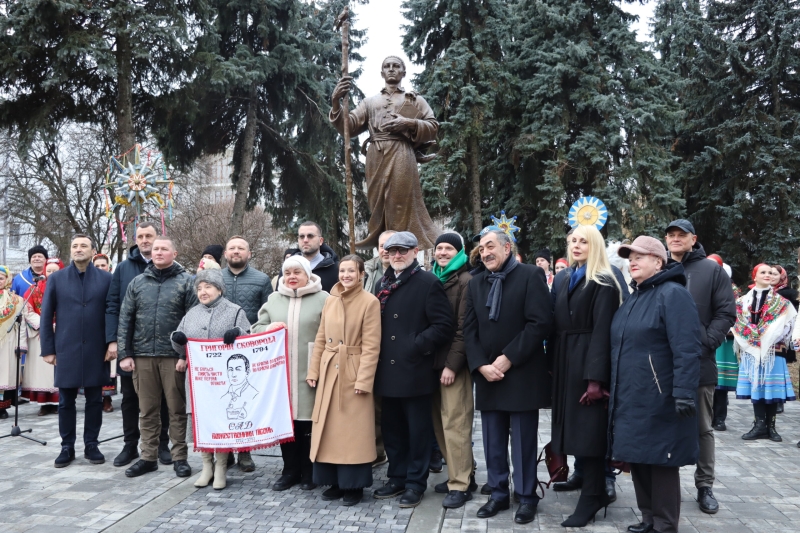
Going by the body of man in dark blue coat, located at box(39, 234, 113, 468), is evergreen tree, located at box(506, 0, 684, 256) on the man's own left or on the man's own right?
on the man's own left

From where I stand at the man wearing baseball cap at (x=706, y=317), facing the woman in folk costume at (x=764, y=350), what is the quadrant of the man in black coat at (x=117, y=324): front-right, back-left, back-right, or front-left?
back-left

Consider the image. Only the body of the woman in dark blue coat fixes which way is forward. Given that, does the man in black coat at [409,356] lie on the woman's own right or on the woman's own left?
on the woman's own right

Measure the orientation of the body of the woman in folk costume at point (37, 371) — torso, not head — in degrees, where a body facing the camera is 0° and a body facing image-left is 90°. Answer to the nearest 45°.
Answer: approximately 315°

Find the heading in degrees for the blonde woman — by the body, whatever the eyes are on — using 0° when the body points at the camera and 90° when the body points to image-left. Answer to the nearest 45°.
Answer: approximately 45°

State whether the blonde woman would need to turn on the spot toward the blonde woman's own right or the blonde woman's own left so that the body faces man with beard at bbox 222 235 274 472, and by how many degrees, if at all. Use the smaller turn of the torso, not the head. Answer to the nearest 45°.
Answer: approximately 45° to the blonde woman's own right

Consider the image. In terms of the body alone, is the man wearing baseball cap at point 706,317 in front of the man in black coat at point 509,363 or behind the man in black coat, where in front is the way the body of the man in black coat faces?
behind
